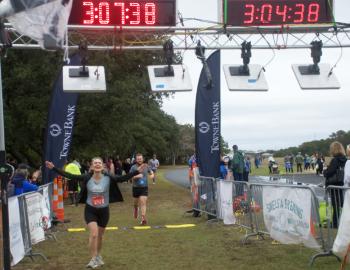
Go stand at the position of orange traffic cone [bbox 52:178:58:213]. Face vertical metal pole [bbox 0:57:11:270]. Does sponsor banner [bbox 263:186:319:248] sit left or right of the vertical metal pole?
left

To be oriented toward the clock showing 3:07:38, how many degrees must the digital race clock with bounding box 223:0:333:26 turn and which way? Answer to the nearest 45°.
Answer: approximately 90° to its right

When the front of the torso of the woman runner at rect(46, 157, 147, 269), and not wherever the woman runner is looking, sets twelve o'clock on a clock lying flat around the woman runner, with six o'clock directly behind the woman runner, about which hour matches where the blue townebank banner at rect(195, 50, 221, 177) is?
The blue townebank banner is roughly at 7 o'clock from the woman runner.

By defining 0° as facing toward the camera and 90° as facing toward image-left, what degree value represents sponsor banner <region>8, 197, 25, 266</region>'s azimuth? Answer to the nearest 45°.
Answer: approximately 315°

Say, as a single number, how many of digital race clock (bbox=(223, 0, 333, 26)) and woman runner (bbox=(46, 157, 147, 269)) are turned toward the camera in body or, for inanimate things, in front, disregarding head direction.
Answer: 2

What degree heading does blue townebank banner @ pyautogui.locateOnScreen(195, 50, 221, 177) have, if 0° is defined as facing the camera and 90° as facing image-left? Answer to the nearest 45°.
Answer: approximately 0°

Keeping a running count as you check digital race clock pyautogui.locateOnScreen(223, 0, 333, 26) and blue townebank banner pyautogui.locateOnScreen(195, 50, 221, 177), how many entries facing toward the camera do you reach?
2

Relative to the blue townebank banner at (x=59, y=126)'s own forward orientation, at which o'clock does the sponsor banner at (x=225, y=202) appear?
The sponsor banner is roughly at 10 o'clock from the blue townebank banner.

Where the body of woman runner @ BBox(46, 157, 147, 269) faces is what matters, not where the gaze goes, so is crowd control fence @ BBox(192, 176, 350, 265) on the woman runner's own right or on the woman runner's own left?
on the woman runner's own left

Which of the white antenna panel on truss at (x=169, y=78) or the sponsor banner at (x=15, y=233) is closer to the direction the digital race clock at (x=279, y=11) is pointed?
the sponsor banner

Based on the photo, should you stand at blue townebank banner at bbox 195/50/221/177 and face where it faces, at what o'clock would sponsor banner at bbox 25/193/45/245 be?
The sponsor banner is roughly at 1 o'clock from the blue townebank banner.
